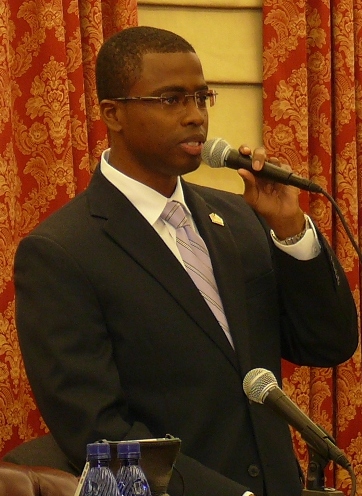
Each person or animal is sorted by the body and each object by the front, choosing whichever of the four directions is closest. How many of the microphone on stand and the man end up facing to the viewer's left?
1

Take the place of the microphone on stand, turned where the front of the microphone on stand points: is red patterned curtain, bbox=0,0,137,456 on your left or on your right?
on your right

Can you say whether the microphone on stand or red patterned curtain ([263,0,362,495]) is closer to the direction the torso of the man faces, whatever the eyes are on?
the microphone on stand

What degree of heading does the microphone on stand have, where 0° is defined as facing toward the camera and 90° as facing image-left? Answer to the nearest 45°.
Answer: approximately 90°

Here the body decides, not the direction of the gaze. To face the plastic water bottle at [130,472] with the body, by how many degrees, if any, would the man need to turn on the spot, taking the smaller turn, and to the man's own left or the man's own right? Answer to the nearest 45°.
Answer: approximately 45° to the man's own right

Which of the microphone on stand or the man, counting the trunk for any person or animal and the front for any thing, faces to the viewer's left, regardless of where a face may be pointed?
the microphone on stand

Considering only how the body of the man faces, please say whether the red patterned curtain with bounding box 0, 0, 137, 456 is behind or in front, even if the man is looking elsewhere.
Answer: behind

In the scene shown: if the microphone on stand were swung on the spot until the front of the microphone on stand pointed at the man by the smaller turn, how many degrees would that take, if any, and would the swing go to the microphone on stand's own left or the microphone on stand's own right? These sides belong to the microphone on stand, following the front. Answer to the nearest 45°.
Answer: approximately 45° to the microphone on stand's own right
